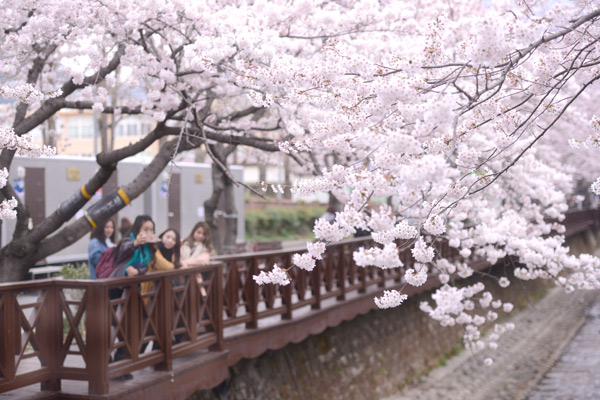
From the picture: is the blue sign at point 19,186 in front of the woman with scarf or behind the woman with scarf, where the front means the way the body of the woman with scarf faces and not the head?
behind

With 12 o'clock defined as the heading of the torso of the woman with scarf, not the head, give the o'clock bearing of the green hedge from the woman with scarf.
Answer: The green hedge is roughly at 8 o'clock from the woman with scarf.

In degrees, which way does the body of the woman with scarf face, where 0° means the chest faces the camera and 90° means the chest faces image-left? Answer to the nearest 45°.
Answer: approximately 315°
